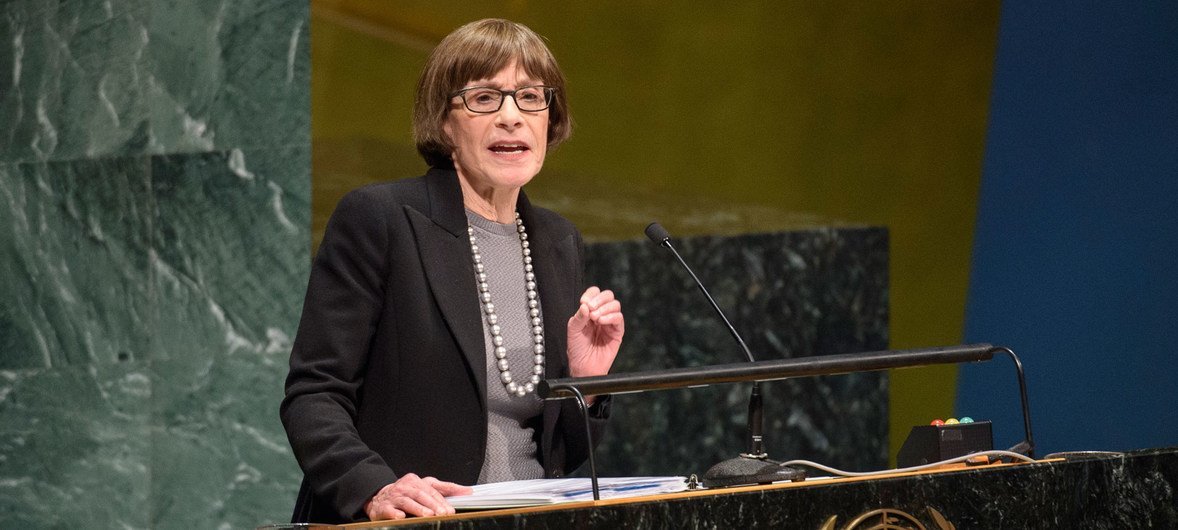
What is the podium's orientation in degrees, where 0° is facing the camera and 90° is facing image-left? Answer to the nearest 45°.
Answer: approximately 315°

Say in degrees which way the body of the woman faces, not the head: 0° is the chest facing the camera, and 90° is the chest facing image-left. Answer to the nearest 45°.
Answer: approximately 315°

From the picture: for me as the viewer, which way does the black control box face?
facing away from the viewer and to the left of the viewer

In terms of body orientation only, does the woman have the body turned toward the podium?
yes

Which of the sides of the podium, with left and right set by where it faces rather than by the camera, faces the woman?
back
